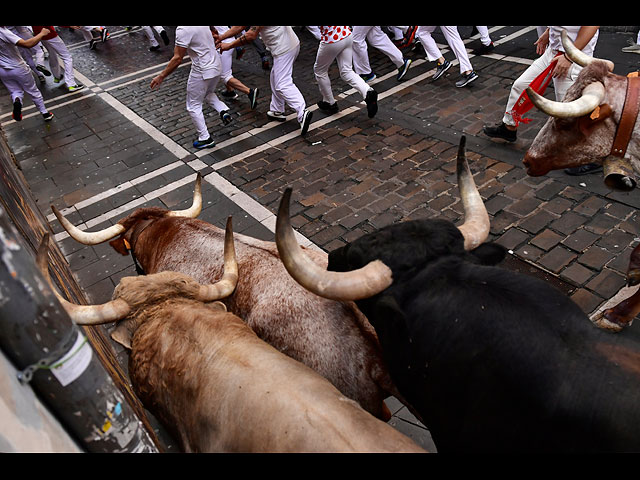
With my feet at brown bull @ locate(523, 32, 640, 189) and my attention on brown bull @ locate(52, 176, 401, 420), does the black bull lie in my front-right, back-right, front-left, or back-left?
front-left

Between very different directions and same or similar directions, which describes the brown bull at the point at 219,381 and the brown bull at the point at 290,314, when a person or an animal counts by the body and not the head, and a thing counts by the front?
same or similar directions

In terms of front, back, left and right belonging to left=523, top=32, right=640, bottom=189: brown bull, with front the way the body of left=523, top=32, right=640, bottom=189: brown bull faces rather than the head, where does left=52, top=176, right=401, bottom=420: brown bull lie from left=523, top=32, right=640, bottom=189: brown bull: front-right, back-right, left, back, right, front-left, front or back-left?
front-left

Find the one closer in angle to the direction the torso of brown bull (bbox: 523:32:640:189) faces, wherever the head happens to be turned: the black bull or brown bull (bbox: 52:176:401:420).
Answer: the brown bull

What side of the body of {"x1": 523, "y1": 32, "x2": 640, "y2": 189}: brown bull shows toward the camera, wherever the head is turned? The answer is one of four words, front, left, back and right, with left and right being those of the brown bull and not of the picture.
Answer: left

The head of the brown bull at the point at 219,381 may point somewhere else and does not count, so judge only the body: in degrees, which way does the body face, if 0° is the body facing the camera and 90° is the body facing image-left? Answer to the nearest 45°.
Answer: approximately 135°

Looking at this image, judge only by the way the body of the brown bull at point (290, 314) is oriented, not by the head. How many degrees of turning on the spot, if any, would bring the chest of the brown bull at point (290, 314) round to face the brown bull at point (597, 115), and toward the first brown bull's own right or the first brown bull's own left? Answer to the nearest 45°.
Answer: approximately 135° to the first brown bull's own right

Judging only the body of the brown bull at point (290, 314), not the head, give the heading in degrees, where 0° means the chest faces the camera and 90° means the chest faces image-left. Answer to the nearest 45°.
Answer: approximately 135°

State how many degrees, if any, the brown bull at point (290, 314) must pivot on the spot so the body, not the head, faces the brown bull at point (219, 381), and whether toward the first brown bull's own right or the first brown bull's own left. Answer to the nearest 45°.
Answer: approximately 90° to the first brown bull's own left
